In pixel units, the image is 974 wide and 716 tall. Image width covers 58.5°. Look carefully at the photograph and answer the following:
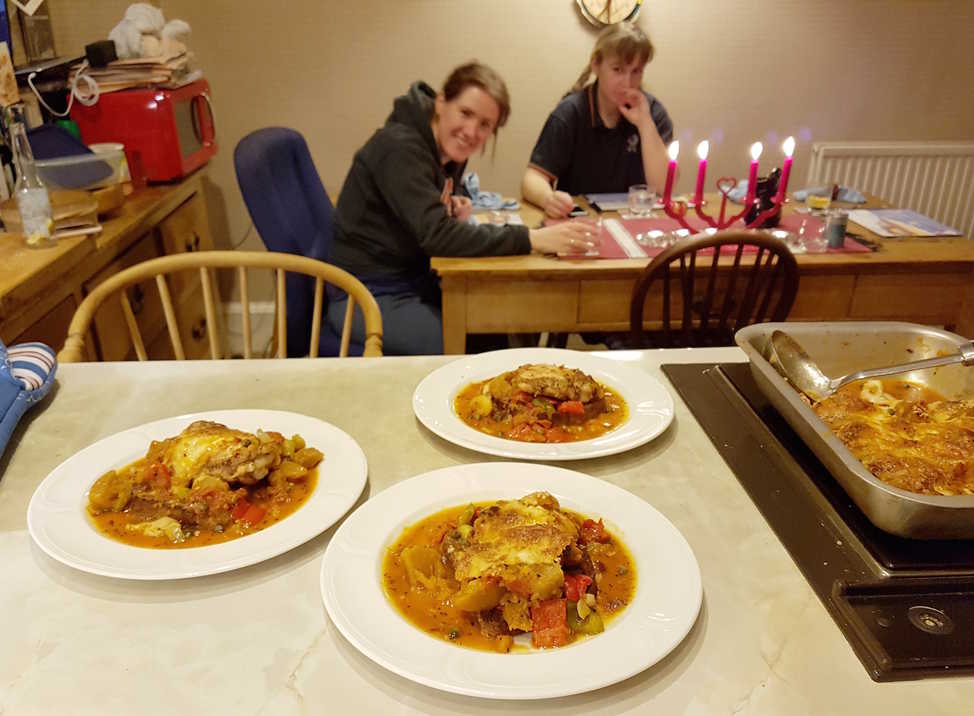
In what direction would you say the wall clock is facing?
toward the camera

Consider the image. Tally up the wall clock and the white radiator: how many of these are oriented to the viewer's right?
0

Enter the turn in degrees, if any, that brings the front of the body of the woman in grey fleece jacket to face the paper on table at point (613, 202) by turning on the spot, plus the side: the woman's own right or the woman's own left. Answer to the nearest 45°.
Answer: approximately 45° to the woman's own left

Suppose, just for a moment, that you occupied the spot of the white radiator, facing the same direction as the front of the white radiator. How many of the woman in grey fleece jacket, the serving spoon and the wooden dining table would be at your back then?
0

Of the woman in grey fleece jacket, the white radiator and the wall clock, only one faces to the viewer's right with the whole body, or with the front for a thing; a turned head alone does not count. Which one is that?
the woman in grey fleece jacket

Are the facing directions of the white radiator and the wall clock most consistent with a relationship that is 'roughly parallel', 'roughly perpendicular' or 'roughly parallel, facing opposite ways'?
roughly parallel

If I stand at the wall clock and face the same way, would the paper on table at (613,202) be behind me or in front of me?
in front

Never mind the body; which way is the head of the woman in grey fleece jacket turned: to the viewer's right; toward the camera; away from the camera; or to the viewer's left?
toward the camera

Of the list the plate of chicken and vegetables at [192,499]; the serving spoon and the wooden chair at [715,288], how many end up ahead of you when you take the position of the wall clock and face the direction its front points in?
3

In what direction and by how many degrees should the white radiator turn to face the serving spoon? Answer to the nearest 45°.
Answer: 0° — it already faces it

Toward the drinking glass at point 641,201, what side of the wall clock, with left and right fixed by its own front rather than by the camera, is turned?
front

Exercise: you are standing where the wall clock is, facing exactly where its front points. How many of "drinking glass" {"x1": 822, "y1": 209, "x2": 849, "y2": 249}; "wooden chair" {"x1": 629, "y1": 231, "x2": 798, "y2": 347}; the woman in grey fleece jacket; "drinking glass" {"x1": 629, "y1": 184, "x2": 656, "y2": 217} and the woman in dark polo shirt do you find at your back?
0

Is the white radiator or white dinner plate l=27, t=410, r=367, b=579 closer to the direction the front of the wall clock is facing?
the white dinner plate

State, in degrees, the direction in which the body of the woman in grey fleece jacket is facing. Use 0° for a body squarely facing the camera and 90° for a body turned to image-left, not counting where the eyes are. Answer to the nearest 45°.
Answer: approximately 270°

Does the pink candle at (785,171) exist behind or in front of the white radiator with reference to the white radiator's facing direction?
in front

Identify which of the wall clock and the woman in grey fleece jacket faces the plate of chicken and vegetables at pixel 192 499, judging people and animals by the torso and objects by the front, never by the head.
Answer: the wall clock

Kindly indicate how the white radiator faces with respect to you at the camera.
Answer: facing the viewer

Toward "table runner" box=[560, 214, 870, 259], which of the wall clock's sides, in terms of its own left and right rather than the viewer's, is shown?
front
